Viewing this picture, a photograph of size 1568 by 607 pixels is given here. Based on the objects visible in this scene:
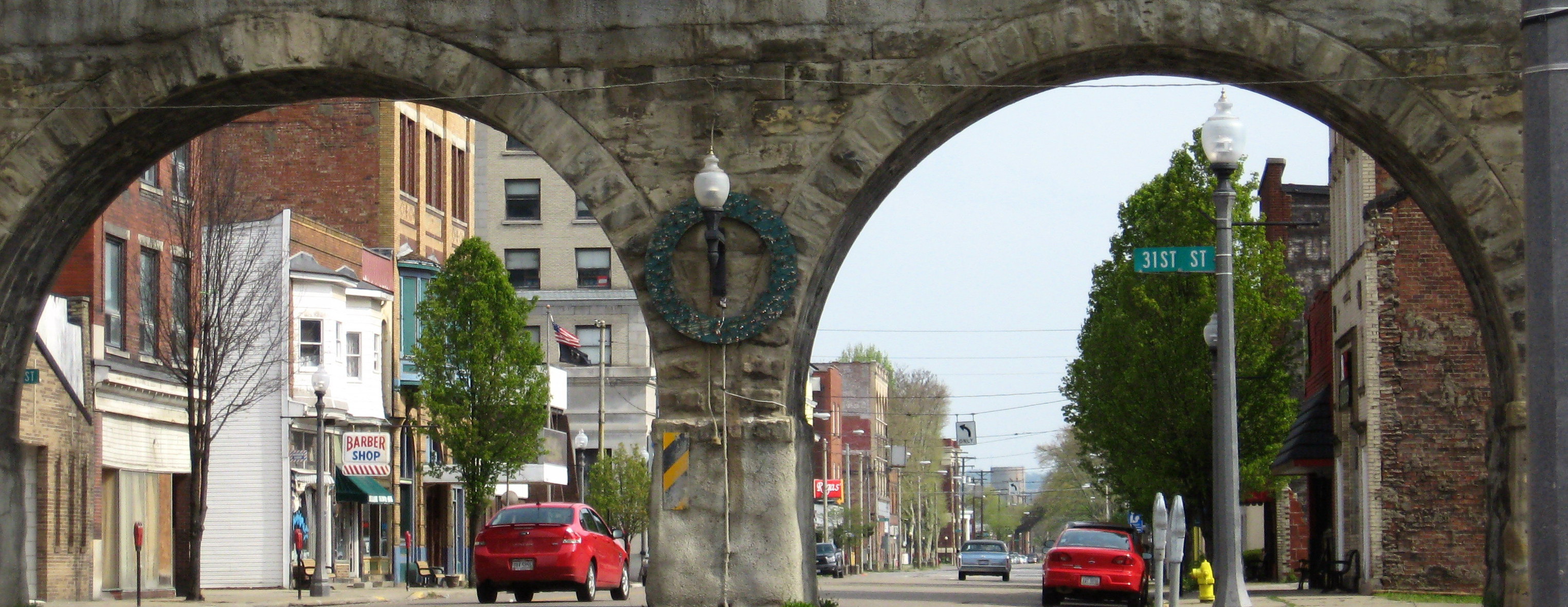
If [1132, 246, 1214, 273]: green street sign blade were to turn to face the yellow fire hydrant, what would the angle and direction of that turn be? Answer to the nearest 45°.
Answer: approximately 180°

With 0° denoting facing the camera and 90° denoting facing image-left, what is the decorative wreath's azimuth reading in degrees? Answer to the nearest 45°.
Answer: approximately 0°

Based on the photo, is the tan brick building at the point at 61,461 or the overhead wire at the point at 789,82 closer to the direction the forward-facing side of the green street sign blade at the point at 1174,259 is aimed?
the overhead wire

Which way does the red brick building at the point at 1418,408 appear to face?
to the viewer's left

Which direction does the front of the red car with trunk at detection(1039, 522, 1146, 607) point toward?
away from the camera

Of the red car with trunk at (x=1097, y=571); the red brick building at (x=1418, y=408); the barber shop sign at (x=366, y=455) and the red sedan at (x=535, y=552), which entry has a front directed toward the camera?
the barber shop sign

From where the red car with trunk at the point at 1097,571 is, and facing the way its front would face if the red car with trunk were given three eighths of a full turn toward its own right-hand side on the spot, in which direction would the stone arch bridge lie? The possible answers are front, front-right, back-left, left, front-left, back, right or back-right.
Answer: front-right
